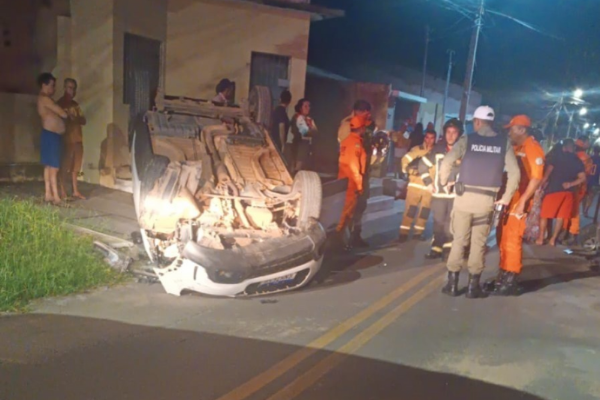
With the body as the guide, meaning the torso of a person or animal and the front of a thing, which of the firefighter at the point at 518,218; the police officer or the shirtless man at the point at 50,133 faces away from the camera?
the police officer

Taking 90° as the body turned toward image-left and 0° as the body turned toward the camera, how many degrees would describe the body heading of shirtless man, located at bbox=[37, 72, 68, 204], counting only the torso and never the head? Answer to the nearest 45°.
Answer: approximately 270°

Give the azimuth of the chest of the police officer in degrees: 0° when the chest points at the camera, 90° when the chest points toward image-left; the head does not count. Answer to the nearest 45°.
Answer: approximately 180°

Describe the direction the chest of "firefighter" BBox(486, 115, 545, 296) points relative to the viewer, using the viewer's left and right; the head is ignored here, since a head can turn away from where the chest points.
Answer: facing to the left of the viewer

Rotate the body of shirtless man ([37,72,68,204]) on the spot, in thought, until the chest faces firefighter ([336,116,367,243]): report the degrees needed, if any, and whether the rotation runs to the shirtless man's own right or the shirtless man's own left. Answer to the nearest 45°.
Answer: approximately 45° to the shirtless man's own right
